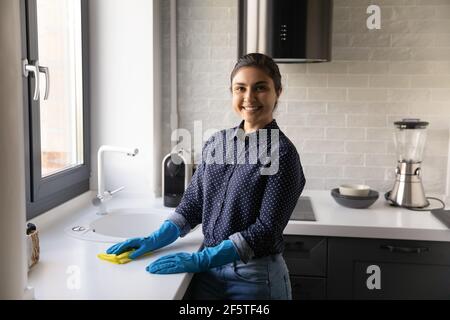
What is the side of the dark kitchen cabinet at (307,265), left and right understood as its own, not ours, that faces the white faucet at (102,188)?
right

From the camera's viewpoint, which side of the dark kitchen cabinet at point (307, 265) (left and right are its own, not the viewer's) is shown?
front

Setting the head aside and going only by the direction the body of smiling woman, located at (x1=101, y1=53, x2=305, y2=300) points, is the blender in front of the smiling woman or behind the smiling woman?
behind

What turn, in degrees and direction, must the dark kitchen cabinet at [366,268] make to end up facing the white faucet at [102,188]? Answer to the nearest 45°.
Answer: approximately 90° to its right

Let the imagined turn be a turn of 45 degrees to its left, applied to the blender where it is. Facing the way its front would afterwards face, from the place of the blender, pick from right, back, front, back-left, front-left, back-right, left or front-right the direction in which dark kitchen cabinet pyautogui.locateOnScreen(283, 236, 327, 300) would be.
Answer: front-right

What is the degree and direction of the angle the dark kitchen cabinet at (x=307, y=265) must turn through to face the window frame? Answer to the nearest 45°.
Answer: approximately 90° to its right

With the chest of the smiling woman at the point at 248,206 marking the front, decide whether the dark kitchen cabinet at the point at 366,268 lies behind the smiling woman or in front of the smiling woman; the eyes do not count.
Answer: behind

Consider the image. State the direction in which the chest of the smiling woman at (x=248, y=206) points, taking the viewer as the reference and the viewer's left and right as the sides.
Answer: facing the viewer and to the left of the viewer

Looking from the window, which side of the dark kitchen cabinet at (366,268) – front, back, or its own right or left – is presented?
right

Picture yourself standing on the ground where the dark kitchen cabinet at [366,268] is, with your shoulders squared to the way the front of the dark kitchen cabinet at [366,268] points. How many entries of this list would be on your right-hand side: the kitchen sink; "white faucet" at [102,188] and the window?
3

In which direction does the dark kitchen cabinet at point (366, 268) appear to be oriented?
toward the camera

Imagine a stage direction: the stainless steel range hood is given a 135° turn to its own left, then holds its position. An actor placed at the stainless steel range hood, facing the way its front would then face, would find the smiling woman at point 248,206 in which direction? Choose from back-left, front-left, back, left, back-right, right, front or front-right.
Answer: back-right
